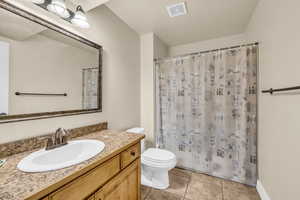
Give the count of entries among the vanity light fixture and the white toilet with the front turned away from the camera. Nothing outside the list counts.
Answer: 0

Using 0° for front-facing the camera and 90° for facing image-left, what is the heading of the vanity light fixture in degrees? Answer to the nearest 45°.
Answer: approximately 315°

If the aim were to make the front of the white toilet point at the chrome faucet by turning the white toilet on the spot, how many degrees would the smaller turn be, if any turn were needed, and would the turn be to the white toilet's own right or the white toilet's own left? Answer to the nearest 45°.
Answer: approximately 90° to the white toilet's own right

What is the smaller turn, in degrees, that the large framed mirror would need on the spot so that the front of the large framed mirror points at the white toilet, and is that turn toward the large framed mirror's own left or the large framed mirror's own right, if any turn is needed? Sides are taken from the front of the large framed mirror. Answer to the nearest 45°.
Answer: approximately 45° to the large framed mirror's own left

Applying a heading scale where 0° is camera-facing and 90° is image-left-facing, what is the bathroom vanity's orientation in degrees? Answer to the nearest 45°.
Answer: approximately 315°

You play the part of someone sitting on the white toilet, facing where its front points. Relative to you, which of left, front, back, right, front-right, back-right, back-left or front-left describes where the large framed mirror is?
right
